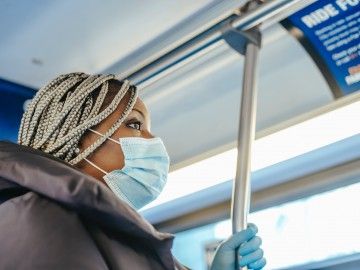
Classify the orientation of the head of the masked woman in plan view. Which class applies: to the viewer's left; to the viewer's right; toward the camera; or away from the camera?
to the viewer's right

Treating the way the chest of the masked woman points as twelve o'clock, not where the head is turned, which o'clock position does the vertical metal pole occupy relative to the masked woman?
The vertical metal pole is roughly at 11 o'clock from the masked woman.

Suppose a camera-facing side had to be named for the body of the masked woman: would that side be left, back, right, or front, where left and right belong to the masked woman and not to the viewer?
right

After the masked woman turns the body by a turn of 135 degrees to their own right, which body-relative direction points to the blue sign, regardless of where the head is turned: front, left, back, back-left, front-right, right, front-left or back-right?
back
